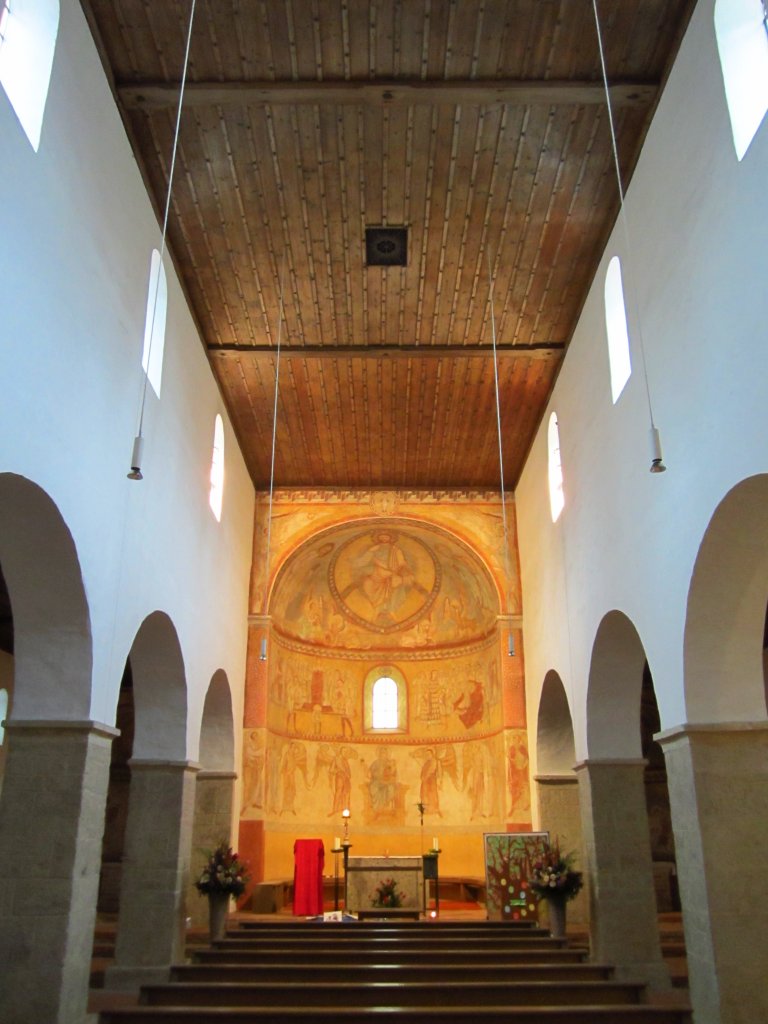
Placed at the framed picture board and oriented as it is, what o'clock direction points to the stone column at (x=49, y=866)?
The stone column is roughly at 1 o'clock from the framed picture board.

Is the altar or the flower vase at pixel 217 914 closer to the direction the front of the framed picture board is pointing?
the flower vase

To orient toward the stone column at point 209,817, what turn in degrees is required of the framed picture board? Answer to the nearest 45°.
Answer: approximately 90° to its right

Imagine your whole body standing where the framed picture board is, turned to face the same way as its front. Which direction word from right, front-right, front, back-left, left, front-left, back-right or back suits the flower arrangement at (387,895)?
back-right

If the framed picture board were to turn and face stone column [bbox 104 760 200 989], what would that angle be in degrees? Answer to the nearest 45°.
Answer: approximately 45° to its right

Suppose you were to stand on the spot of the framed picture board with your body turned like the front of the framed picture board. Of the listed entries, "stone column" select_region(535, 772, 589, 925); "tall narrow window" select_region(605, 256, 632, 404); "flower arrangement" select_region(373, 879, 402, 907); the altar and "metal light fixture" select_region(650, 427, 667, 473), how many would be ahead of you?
2

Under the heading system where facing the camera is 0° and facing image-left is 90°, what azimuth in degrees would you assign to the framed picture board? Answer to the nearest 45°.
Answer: approximately 0°

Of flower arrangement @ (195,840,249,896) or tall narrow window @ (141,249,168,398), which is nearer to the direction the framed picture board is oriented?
the tall narrow window

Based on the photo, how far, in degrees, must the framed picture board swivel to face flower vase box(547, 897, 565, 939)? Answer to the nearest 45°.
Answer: approximately 45° to its left

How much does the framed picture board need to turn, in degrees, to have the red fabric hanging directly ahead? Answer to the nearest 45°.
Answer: approximately 135° to its right

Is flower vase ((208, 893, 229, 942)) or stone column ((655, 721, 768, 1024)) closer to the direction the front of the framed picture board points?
the stone column
